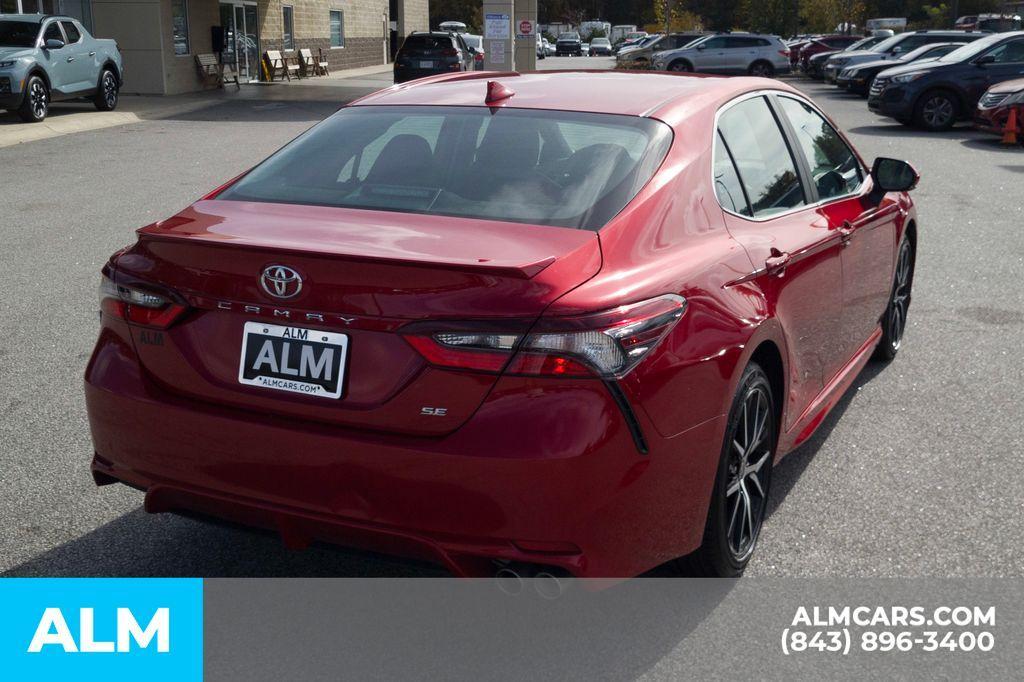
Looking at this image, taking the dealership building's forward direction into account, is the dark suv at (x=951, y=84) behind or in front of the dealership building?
in front

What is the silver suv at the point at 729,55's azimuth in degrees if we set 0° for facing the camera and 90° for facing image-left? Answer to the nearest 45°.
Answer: approximately 90°

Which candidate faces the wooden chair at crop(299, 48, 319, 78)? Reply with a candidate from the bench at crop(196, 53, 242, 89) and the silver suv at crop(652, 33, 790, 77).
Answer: the silver suv

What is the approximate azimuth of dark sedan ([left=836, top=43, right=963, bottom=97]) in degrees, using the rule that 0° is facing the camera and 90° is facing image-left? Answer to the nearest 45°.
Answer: approximately 45°

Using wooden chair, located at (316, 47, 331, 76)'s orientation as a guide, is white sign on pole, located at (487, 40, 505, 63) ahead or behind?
ahead

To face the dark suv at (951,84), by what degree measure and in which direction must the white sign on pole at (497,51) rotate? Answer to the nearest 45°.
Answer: approximately 45° to its left

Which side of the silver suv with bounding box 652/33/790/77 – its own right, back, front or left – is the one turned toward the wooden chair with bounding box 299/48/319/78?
front

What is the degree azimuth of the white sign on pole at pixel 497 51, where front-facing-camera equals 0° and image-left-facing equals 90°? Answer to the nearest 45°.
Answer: approximately 0°

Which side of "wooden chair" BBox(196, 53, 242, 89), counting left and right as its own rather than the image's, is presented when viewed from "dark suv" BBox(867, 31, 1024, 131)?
front

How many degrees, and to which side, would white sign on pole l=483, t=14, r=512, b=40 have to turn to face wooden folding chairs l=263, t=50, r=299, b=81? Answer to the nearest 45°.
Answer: approximately 135° to its right

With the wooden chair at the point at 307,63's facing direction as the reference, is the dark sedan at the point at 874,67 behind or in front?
in front

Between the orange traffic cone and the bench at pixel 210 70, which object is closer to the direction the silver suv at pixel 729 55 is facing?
the bench

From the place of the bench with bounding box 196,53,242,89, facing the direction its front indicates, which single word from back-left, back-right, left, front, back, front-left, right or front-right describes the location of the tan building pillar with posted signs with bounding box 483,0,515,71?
front-left
